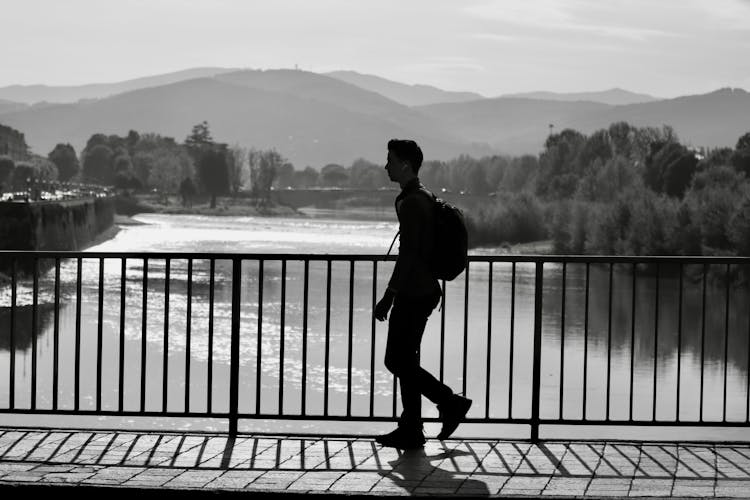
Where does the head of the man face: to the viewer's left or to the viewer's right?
to the viewer's left

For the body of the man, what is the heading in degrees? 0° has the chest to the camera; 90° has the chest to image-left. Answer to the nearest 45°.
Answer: approximately 90°
